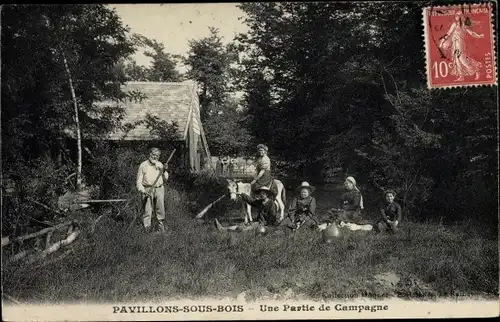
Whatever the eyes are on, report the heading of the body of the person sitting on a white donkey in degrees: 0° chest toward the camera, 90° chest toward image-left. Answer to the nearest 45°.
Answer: approximately 45°

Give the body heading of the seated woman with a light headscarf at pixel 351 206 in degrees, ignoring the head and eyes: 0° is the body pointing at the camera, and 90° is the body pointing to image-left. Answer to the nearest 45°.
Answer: approximately 45°

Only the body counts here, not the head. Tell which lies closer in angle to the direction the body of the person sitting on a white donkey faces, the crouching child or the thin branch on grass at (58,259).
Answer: the thin branch on grass

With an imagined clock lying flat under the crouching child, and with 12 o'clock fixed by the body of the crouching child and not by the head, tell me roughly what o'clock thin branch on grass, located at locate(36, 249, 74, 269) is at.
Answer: The thin branch on grass is roughly at 2 o'clock from the crouching child.

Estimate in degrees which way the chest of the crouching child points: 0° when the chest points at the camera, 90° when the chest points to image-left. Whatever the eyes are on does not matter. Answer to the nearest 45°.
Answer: approximately 0°

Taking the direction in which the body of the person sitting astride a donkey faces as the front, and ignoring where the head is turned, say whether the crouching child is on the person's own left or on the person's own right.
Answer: on the person's own left

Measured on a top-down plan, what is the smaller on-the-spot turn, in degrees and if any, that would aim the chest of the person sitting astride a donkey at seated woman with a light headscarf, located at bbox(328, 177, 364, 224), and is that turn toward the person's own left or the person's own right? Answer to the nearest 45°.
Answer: approximately 135° to the person's own left
